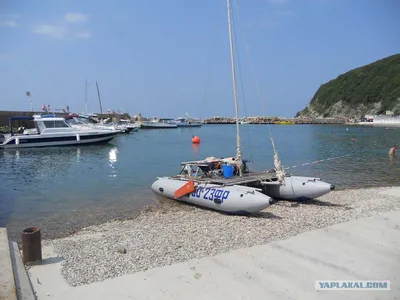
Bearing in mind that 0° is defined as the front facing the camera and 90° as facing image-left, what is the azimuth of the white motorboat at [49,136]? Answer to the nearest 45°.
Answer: approximately 270°

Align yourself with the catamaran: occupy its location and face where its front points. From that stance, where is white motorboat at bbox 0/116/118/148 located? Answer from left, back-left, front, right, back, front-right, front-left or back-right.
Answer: back

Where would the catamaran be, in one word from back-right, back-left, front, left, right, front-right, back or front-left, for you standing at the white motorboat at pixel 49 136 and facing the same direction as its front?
right
